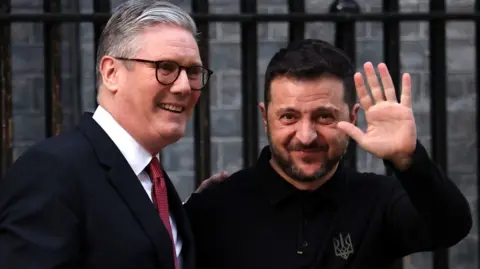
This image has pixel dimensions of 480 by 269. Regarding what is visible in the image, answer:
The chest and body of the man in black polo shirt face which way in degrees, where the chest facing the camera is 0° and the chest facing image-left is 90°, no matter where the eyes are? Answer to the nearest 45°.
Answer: approximately 0°

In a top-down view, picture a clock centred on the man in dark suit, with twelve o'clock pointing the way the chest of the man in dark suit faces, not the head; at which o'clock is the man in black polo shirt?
The man in black polo shirt is roughly at 10 o'clock from the man in dark suit.

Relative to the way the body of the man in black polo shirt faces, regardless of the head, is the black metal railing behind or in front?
behind

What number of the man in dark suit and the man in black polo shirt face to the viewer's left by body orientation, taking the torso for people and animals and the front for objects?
0

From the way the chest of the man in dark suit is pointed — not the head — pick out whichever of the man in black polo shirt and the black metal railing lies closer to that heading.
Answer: the man in black polo shirt

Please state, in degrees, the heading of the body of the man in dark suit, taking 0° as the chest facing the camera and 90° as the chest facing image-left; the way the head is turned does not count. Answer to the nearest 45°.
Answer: approximately 315°

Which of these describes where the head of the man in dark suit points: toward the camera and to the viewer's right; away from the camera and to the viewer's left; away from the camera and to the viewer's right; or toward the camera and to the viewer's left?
toward the camera and to the viewer's right

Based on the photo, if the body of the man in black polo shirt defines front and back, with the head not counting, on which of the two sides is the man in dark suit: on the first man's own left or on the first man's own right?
on the first man's own right
